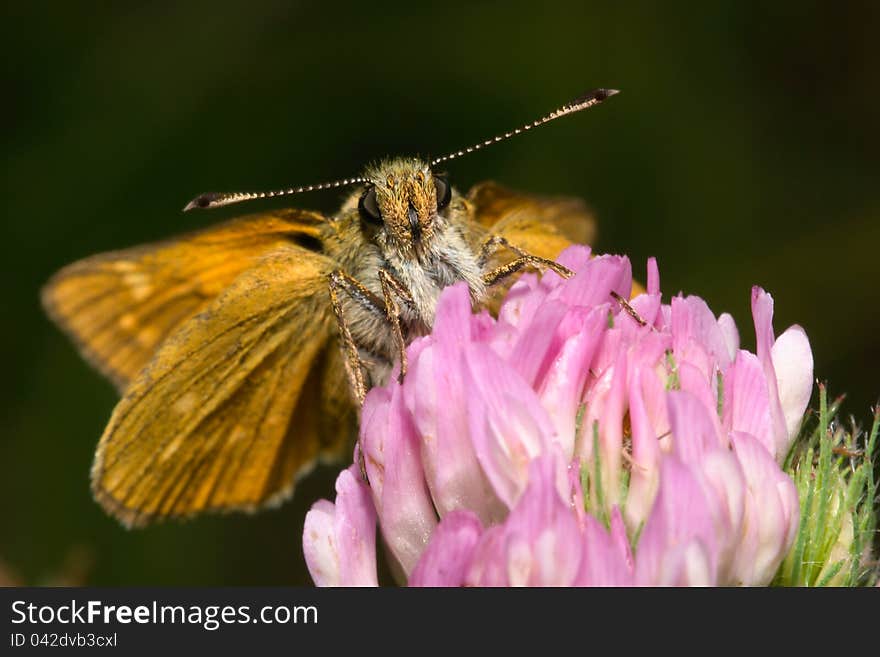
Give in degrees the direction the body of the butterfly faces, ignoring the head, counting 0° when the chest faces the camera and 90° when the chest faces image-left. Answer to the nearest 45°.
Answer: approximately 0°
